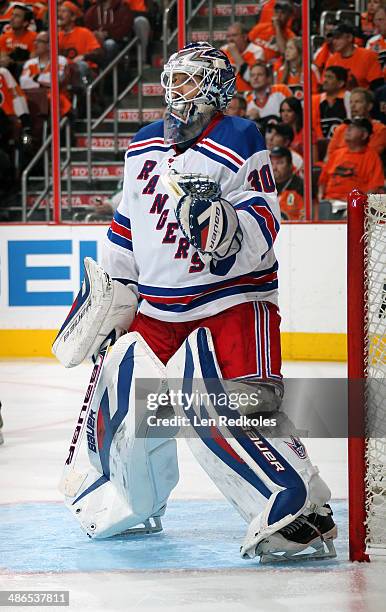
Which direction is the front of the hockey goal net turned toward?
to the viewer's left

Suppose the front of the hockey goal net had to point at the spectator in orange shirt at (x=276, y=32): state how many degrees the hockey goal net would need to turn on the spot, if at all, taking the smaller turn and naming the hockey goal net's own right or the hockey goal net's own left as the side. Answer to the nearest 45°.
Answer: approximately 90° to the hockey goal net's own right

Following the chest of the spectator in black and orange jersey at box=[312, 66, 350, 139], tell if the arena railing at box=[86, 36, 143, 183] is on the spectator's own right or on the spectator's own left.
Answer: on the spectator's own right

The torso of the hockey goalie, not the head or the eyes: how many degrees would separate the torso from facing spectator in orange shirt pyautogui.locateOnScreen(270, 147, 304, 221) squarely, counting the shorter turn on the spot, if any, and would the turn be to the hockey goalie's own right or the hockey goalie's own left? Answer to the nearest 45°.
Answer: approximately 135° to the hockey goalie's own right

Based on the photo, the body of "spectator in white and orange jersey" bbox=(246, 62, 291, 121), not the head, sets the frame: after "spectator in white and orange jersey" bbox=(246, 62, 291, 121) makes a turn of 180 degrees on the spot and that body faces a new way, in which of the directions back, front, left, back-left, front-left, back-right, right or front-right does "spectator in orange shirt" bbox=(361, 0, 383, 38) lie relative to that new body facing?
front-right
